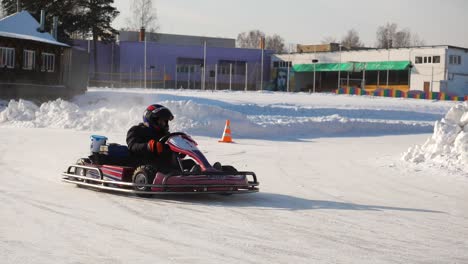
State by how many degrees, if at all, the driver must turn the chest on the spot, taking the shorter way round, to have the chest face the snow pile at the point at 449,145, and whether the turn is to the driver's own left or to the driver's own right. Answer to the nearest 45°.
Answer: approximately 45° to the driver's own left

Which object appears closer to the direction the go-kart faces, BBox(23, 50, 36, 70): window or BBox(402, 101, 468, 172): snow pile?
the snow pile

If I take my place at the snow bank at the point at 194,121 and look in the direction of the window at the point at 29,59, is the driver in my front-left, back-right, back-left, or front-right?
back-left

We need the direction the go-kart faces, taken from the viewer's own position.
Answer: facing the viewer and to the right of the viewer

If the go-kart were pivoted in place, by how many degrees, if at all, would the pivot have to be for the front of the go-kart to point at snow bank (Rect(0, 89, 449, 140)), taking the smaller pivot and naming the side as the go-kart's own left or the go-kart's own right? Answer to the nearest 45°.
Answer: approximately 135° to the go-kart's own left

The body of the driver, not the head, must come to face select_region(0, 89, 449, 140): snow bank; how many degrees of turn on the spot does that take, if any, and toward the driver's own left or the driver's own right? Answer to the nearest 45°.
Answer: approximately 90° to the driver's own left

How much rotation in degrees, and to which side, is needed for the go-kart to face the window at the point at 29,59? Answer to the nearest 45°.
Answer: approximately 135° to its left

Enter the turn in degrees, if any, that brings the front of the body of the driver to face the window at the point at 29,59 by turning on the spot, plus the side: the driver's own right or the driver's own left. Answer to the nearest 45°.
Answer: approximately 90° to the driver's own left

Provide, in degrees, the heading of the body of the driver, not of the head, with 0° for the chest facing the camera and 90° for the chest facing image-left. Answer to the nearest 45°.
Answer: approximately 270°
